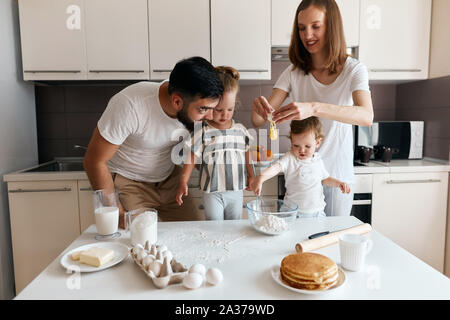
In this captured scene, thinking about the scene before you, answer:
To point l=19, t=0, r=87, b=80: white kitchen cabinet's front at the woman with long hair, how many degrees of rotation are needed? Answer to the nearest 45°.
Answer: approximately 45° to its left

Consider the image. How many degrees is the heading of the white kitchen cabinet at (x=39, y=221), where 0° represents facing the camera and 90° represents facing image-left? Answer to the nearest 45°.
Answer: approximately 0°

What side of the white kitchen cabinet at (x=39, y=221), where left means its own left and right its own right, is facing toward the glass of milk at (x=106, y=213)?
front

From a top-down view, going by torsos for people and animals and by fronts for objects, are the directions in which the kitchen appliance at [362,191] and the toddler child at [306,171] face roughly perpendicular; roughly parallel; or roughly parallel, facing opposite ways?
roughly parallel

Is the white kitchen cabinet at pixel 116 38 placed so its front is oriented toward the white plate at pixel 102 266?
yes

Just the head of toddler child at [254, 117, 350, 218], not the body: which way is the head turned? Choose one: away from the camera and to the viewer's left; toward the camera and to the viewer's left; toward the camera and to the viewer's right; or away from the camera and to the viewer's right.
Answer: toward the camera and to the viewer's left

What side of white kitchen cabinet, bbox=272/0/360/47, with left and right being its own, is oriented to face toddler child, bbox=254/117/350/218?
front

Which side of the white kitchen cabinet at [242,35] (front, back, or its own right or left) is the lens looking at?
front

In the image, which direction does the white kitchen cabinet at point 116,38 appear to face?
toward the camera

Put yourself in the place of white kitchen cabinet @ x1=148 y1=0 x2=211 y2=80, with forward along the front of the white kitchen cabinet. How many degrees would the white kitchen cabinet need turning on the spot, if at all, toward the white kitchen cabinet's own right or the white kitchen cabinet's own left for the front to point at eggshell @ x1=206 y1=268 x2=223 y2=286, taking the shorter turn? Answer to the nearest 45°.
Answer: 0° — it already faces it

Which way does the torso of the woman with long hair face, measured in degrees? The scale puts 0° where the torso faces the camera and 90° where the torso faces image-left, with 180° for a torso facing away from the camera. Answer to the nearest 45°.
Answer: approximately 45°

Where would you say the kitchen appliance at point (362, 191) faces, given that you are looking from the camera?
facing the viewer

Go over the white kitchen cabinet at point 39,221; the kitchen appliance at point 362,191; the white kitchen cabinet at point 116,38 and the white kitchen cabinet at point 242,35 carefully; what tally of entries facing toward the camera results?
4

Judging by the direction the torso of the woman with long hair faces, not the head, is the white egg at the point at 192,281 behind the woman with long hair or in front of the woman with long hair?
in front

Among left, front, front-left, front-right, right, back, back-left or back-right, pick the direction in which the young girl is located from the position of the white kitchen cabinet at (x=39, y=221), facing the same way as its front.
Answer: front-left

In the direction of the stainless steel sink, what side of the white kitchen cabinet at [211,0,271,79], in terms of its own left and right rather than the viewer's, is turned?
right

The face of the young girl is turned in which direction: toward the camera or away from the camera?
toward the camera

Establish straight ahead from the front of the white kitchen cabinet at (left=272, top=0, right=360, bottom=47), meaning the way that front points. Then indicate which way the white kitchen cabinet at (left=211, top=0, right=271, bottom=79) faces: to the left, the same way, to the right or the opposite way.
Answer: the same way
